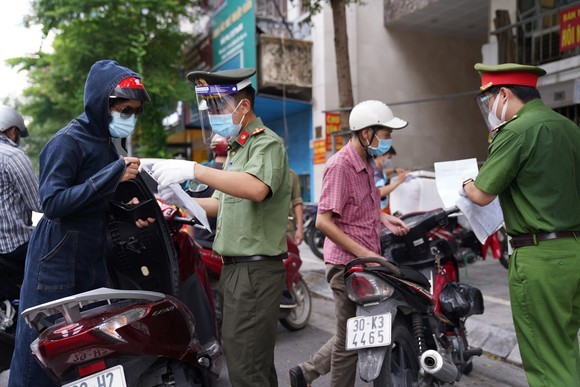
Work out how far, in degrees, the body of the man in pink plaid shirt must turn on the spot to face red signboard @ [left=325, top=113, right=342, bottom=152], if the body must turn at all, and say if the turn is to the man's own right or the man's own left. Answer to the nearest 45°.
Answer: approximately 90° to the man's own left

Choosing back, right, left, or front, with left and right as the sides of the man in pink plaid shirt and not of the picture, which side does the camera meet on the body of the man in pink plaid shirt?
right

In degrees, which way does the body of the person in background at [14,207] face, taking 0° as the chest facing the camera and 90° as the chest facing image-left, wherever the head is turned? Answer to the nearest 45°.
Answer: approximately 225°

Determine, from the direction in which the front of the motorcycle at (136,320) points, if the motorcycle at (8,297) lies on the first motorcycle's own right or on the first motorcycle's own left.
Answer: on the first motorcycle's own left

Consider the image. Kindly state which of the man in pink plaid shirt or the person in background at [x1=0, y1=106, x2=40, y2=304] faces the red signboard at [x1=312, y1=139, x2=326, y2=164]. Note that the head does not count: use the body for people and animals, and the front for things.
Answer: the person in background

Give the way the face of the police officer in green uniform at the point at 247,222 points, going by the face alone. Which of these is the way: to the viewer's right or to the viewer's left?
to the viewer's left

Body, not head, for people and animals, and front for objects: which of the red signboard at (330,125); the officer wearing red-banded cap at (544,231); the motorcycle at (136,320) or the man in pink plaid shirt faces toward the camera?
the red signboard

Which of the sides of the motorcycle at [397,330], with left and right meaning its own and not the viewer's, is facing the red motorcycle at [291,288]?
left

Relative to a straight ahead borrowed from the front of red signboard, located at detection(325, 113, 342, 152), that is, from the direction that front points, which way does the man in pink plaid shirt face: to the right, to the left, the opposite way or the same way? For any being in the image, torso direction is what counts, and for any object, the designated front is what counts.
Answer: to the left

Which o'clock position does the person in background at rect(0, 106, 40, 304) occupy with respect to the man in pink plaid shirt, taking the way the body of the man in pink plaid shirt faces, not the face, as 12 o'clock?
The person in background is roughly at 6 o'clock from the man in pink plaid shirt.

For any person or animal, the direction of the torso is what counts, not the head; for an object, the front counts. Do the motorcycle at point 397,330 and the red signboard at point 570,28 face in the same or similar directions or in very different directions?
very different directions

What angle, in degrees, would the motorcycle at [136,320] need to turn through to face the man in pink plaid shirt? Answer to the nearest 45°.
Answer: approximately 45° to its right
